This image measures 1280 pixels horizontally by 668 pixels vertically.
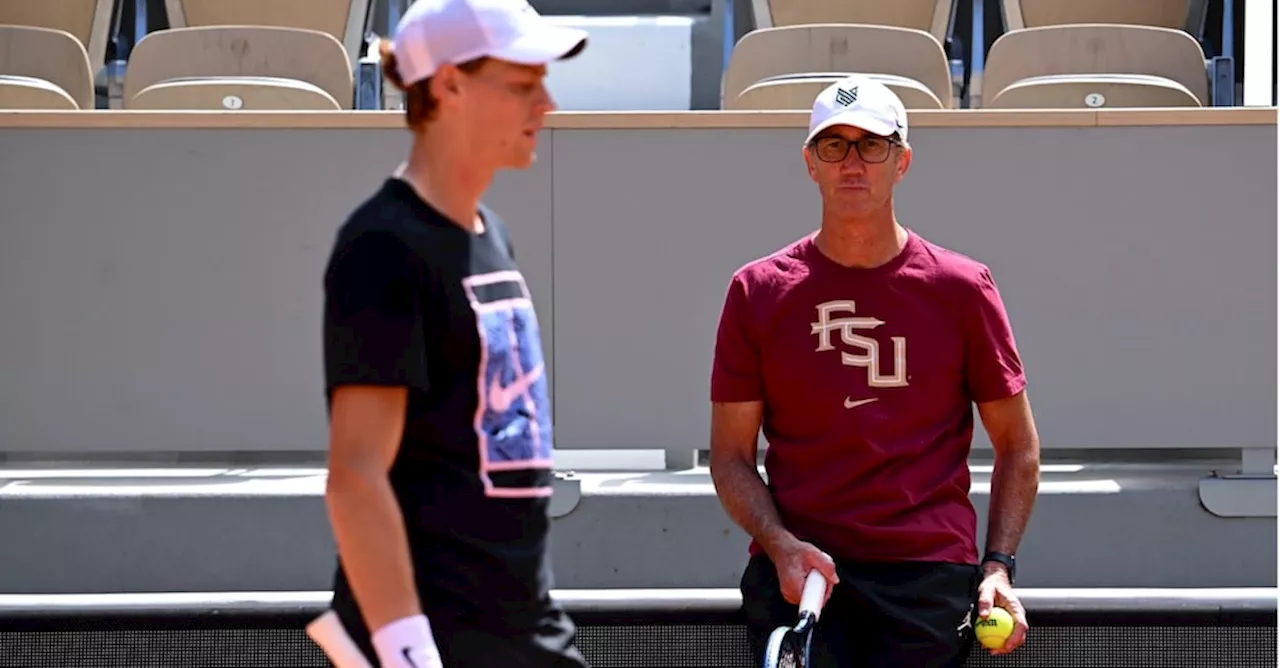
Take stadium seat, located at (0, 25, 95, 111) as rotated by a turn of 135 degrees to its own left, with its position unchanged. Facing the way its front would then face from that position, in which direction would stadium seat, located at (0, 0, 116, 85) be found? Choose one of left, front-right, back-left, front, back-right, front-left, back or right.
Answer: front-left

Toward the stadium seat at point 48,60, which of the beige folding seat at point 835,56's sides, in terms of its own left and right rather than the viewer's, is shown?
right

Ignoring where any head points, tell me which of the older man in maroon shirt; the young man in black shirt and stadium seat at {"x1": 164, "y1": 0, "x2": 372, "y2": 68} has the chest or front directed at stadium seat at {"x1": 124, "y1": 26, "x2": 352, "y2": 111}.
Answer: stadium seat at {"x1": 164, "y1": 0, "x2": 372, "y2": 68}

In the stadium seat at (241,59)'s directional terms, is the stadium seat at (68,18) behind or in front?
behind

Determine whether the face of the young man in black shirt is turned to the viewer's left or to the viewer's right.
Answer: to the viewer's right

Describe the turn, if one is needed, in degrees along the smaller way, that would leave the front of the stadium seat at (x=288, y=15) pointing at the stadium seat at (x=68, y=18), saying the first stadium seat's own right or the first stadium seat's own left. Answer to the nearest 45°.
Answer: approximately 90° to the first stadium seat's own right

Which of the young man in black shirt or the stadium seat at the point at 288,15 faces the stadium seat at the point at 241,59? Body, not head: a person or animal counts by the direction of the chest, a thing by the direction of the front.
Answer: the stadium seat at the point at 288,15

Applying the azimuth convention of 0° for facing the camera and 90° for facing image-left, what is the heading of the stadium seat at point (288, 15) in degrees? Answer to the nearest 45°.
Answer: approximately 0°

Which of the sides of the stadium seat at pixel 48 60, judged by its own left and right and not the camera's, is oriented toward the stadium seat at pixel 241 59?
left

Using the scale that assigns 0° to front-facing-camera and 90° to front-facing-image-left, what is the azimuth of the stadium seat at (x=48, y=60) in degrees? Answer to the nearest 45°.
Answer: approximately 0°

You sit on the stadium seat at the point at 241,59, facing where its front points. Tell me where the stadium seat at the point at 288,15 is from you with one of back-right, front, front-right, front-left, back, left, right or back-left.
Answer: back
